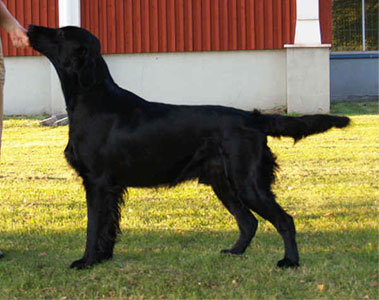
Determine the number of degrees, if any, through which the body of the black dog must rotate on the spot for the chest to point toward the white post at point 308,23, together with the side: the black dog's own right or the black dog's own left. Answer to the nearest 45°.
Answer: approximately 90° to the black dog's own right

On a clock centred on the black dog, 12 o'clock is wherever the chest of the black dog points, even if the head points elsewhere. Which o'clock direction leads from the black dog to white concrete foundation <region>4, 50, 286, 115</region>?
The white concrete foundation is roughly at 3 o'clock from the black dog.

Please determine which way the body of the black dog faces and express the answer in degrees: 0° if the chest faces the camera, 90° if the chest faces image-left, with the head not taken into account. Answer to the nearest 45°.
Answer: approximately 90°

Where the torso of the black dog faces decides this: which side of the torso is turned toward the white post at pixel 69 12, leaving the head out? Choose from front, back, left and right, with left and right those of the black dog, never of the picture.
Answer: right

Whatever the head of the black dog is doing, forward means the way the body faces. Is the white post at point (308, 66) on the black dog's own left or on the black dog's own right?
on the black dog's own right
